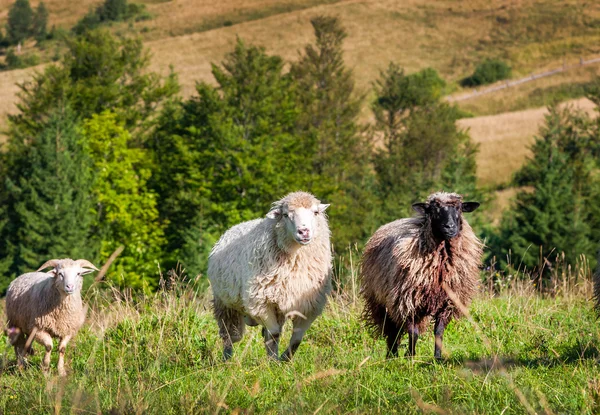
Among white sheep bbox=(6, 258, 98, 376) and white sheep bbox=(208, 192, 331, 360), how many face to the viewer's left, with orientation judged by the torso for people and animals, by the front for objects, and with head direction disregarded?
0

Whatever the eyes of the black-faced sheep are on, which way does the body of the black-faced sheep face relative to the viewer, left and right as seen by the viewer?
facing the viewer and to the right of the viewer

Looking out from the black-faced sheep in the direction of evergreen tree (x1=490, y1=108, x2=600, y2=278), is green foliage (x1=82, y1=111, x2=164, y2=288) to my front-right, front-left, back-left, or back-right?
front-left

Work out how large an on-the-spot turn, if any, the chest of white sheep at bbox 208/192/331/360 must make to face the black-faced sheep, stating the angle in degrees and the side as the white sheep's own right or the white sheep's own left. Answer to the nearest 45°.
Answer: approximately 45° to the white sheep's own left

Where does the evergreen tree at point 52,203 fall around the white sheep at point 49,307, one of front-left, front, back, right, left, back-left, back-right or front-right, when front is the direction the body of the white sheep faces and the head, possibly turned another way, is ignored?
back-left

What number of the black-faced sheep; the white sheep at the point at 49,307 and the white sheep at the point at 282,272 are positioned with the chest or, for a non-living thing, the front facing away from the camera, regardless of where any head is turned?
0

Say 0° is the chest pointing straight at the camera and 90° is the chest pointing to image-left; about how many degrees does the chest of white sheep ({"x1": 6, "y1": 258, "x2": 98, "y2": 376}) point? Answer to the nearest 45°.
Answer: approximately 315°

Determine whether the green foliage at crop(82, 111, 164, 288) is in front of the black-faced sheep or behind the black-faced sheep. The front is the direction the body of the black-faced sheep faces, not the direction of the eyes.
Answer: behind

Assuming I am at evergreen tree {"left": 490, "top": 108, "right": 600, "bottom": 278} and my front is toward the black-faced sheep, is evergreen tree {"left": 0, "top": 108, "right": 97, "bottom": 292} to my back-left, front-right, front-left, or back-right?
front-right

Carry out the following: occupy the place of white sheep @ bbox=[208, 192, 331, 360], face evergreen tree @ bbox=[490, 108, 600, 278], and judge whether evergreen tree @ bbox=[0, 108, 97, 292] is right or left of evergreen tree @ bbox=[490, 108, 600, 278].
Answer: left

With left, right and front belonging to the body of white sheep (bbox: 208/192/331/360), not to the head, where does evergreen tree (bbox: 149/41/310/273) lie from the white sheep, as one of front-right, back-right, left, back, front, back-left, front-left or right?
back-left
